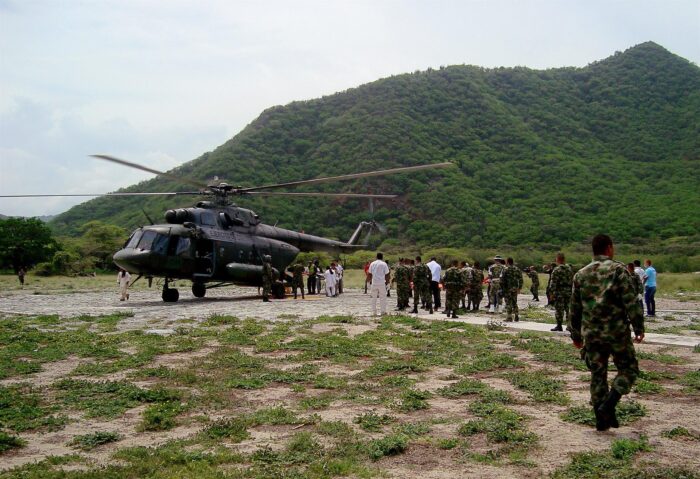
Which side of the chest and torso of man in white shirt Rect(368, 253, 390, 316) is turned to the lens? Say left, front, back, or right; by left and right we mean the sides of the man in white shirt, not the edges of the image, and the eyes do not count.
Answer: back

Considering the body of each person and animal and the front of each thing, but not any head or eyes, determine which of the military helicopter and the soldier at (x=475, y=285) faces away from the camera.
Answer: the soldier

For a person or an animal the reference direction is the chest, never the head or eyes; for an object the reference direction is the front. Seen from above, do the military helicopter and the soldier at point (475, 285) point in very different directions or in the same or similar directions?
very different directions

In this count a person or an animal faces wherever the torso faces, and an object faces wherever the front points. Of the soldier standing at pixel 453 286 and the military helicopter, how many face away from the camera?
1

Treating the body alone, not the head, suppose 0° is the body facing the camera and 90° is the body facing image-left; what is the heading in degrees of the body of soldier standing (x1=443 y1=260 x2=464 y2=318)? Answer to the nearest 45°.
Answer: approximately 180°

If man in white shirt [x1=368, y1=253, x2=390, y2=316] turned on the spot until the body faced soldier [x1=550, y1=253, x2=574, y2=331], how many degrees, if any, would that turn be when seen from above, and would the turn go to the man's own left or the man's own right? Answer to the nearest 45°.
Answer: approximately 135° to the man's own right

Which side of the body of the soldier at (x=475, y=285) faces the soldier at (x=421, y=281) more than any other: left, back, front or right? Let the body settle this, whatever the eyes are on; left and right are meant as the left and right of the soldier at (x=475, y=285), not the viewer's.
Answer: left

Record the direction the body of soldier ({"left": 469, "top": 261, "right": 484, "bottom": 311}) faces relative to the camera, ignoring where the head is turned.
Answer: away from the camera

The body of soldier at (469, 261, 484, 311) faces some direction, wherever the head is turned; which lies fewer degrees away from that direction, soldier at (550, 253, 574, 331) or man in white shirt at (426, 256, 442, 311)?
the man in white shirt
